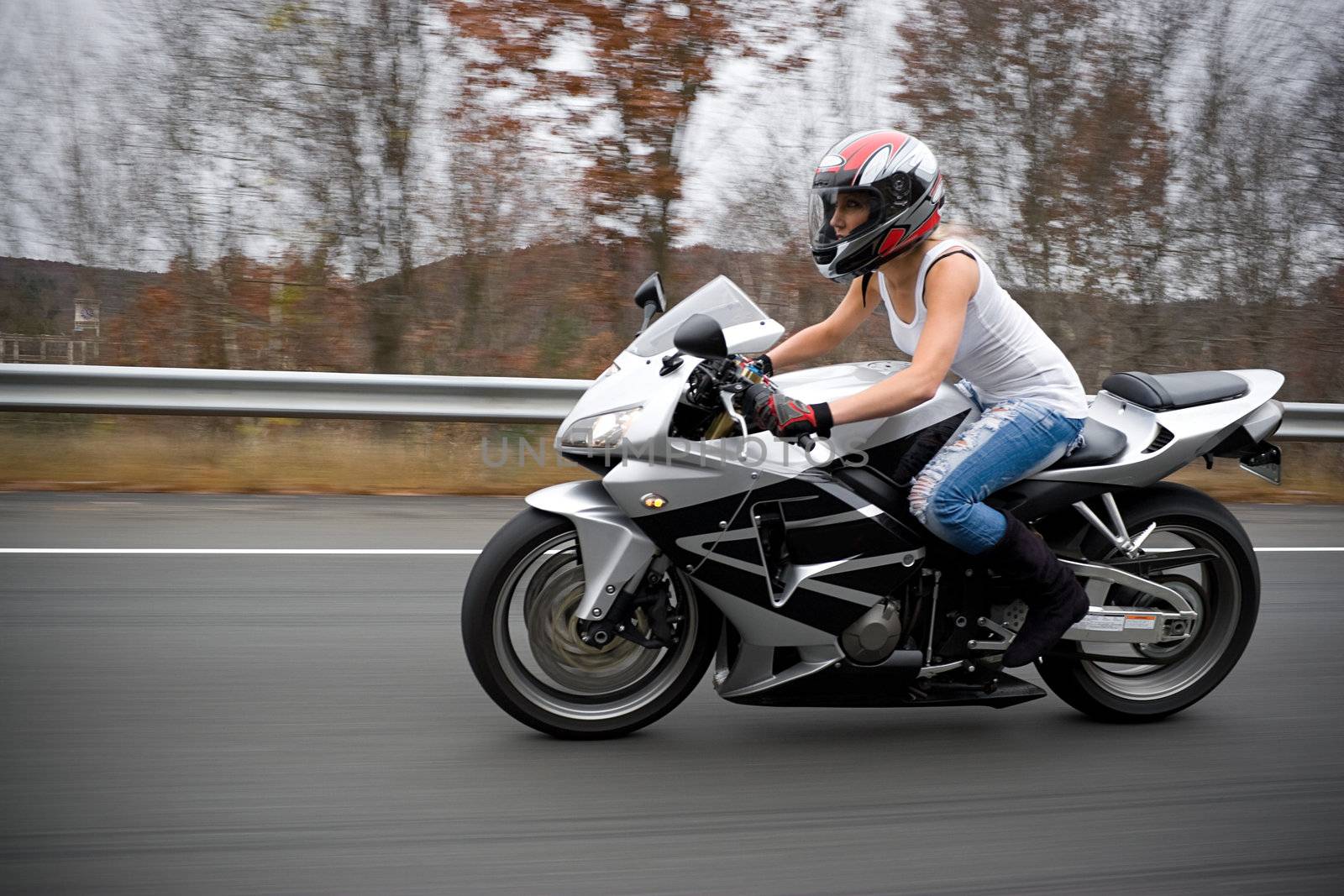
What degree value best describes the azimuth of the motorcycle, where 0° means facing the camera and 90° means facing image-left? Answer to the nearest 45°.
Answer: approximately 90°

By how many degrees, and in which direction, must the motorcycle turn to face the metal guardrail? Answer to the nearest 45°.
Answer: approximately 45° to its right

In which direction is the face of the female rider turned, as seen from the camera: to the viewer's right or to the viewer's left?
to the viewer's left
